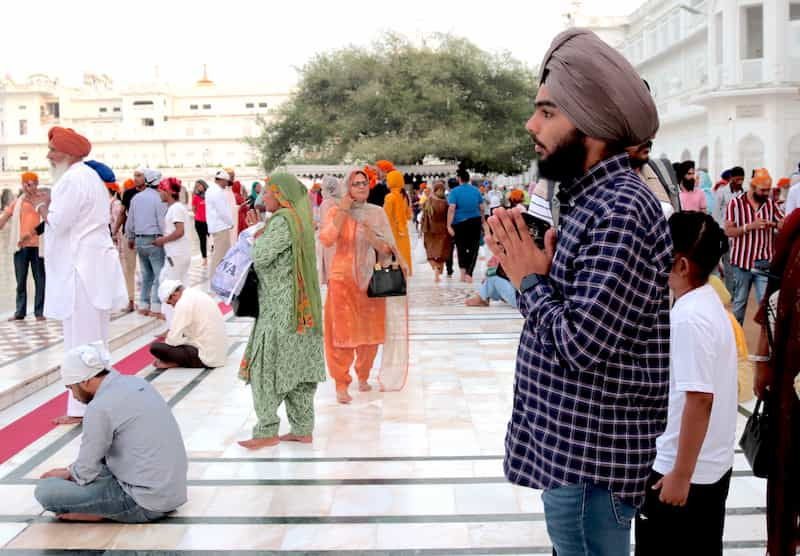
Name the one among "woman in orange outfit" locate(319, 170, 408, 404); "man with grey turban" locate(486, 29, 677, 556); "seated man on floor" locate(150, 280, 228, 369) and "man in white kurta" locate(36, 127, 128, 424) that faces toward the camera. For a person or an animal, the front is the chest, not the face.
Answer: the woman in orange outfit

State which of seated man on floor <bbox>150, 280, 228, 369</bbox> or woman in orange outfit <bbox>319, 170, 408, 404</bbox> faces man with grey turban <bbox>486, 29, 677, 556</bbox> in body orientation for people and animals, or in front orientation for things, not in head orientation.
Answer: the woman in orange outfit

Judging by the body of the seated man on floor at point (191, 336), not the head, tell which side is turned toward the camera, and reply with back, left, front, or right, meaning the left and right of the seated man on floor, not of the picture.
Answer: left

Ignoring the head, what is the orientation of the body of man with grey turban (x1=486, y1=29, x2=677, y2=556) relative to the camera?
to the viewer's left

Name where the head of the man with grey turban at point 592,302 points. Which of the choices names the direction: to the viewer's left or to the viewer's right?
to the viewer's left

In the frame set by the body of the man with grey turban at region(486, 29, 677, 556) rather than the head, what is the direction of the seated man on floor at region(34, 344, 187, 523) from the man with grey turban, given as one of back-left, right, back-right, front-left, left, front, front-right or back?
front-right

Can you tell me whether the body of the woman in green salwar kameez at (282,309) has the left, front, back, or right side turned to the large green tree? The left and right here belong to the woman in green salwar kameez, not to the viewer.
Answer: right

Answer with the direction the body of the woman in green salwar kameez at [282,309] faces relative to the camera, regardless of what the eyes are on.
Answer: to the viewer's left

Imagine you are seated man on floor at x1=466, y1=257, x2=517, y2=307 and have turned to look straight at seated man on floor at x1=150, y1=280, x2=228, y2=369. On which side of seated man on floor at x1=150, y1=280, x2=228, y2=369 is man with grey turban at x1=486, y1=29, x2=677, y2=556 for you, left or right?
left

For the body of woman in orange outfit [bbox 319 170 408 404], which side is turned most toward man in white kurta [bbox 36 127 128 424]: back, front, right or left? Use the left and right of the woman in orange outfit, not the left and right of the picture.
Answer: right

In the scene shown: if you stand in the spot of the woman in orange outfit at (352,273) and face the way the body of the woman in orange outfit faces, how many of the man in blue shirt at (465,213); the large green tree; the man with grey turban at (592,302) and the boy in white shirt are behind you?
2
